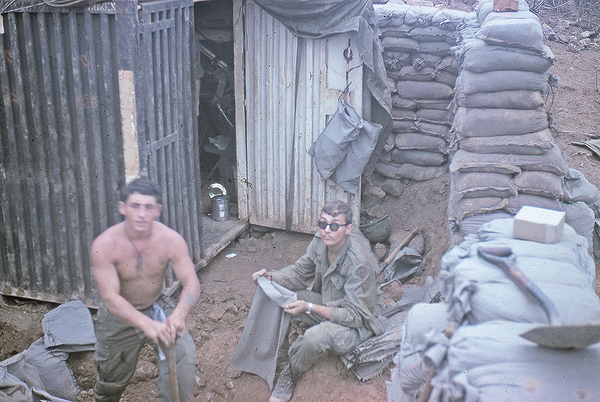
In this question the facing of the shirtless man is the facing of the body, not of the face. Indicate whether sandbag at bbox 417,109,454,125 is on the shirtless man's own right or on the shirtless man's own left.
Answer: on the shirtless man's own left

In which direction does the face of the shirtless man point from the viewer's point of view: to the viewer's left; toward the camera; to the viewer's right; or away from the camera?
toward the camera

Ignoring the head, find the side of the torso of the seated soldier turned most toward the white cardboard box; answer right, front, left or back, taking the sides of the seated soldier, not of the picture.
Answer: left

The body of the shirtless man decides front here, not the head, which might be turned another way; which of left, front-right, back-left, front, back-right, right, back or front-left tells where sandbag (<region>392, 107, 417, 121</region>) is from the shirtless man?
back-left

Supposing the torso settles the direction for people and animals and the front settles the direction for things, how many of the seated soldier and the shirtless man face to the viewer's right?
0

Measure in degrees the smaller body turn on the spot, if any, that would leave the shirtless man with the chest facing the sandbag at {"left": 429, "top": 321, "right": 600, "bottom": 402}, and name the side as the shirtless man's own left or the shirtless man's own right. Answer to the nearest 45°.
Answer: approximately 45° to the shirtless man's own left

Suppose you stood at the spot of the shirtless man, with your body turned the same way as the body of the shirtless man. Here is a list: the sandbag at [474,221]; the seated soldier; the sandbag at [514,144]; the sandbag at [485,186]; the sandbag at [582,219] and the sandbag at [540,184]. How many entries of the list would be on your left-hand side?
6

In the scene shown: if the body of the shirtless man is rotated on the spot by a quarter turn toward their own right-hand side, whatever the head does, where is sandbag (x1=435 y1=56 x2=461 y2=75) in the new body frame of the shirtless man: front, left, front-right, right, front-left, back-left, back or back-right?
back-right

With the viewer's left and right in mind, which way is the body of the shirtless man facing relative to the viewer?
facing the viewer

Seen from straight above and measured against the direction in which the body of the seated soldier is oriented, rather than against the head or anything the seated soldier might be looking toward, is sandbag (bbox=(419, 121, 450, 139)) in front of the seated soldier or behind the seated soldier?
behind

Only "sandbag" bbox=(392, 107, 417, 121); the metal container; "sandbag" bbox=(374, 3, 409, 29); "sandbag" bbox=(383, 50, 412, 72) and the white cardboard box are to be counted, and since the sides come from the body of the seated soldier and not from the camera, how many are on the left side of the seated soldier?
1

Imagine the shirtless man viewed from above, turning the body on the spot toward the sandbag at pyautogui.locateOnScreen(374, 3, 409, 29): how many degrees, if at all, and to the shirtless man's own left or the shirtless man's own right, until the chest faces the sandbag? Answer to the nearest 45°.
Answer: approximately 135° to the shirtless man's own left

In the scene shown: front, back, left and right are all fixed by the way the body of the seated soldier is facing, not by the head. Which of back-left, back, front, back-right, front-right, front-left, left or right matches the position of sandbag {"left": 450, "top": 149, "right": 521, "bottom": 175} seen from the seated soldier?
back

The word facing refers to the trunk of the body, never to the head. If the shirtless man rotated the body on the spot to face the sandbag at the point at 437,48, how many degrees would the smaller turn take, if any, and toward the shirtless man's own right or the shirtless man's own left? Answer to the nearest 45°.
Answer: approximately 135° to the shirtless man's own left

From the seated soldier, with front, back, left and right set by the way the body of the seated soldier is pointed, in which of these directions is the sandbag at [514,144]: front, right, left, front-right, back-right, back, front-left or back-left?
back

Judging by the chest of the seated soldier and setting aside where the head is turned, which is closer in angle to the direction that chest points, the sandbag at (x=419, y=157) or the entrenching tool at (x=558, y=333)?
the entrenching tool

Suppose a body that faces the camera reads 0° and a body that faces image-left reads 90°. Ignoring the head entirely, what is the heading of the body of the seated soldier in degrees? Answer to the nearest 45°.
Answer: approximately 45°

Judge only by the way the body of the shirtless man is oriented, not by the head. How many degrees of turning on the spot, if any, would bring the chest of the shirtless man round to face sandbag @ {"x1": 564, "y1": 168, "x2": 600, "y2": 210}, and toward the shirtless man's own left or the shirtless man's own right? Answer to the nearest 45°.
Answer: approximately 90° to the shirtless man's own left
